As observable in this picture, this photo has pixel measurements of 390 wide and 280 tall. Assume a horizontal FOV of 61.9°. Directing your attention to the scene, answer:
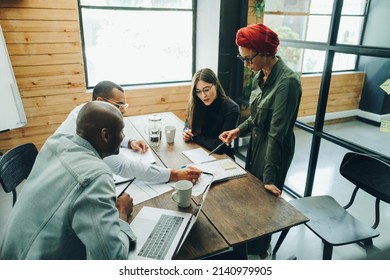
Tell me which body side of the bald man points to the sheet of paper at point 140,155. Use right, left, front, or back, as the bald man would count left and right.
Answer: front

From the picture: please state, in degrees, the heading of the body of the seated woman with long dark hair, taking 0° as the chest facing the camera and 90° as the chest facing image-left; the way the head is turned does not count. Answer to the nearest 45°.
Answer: approximately 45°

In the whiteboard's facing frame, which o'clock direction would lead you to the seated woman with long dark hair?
The seated woman with long dark hair is roughly at 12 o'clock from the whiteboard.

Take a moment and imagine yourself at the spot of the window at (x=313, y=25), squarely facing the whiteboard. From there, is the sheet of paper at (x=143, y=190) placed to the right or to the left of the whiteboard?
left

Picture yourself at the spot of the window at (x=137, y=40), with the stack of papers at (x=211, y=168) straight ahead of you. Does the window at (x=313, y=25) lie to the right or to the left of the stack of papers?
left

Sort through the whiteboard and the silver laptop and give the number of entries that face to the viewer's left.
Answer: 1

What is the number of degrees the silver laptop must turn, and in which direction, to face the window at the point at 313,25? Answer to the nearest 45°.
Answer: approximately 135° to its right

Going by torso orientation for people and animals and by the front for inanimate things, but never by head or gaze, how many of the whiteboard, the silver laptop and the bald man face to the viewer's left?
1

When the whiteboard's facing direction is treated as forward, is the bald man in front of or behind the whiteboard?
in front

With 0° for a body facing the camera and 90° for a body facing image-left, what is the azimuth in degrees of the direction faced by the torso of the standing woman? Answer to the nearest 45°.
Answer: approximately 45°

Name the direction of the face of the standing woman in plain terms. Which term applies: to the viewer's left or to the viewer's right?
to the viewer's left

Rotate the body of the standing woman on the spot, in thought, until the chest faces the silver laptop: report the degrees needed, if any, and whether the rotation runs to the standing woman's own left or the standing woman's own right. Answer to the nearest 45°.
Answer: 0° — they already face it

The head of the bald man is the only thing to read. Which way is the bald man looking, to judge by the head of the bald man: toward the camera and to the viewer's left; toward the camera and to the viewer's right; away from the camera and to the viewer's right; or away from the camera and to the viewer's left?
away from the camera and to the viewer's right

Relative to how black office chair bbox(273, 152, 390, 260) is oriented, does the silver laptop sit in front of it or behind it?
in front

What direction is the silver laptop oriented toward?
to the viewer's left

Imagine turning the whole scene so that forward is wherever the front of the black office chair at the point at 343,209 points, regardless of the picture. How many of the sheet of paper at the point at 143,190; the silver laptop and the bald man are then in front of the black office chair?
3
